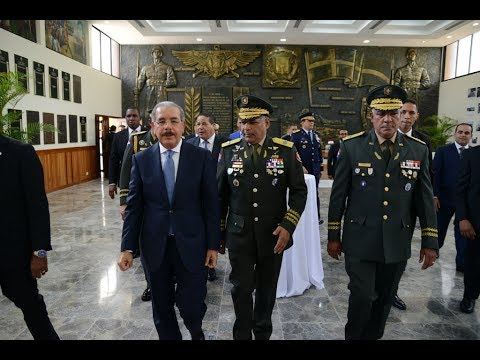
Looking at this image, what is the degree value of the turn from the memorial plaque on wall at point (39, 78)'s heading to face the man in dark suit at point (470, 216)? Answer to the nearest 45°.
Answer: approximately 45° to its right

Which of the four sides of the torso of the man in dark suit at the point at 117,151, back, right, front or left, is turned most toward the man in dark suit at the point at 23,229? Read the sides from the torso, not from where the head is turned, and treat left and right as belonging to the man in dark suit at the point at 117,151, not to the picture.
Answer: front

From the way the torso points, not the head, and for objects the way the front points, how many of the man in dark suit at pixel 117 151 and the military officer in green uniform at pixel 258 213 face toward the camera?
2

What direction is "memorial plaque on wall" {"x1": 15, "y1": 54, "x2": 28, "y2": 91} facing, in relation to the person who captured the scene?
facing the viewer and to the right of the viewer

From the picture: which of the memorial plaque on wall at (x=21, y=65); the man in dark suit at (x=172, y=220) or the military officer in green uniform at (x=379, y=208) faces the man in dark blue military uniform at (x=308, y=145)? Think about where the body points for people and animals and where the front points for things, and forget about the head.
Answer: the memorial plaque on wall

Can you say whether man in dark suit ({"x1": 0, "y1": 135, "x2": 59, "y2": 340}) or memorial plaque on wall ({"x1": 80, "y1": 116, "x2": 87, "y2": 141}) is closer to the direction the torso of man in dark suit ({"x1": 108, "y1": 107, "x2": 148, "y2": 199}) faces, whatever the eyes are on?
the man in dark suit

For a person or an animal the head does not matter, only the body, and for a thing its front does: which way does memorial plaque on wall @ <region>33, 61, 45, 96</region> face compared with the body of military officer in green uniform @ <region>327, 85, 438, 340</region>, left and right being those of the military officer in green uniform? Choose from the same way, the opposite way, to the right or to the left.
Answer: to the left

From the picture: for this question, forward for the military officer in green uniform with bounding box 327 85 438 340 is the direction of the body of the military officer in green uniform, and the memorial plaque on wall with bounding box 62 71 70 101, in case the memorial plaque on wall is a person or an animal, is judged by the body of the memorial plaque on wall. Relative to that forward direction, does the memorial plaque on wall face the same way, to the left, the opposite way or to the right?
to the left

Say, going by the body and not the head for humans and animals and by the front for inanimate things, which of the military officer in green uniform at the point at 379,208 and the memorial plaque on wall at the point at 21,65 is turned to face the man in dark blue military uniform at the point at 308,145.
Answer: the memorial plaque on wall

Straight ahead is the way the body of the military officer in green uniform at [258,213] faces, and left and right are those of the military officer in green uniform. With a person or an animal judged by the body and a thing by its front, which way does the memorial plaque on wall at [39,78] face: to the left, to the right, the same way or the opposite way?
to the left

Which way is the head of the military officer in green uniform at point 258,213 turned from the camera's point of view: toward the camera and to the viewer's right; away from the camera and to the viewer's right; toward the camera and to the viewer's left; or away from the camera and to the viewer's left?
toward the camera and to the viewer's left

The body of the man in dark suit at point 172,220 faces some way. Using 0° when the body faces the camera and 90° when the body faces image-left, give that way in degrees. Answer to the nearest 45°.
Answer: approximately 0°

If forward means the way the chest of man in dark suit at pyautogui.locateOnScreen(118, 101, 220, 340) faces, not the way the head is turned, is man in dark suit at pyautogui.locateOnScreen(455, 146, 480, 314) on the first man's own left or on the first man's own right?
on the first man's own left
